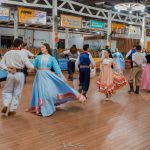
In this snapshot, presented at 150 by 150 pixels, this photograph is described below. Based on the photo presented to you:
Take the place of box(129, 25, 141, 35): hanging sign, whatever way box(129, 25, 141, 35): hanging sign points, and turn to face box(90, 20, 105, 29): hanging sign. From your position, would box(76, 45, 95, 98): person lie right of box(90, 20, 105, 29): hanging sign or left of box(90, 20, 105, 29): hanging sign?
left

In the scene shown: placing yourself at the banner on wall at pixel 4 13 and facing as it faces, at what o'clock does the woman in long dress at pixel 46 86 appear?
The woman in long dress is roughly at 12 o'clock from the banner on wall.

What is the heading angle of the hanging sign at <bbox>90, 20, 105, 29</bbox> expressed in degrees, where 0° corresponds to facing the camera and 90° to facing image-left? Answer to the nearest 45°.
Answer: approximately 0°

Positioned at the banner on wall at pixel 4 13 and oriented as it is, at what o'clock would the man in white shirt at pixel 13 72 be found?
The man in white shirt is roughly at 12 o'clock from the banner on wall.

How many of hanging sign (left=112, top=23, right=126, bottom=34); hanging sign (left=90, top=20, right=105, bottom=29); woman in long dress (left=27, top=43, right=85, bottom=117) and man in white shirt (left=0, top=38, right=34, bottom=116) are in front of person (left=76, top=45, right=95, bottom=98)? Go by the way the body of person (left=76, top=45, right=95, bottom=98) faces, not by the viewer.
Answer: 2
